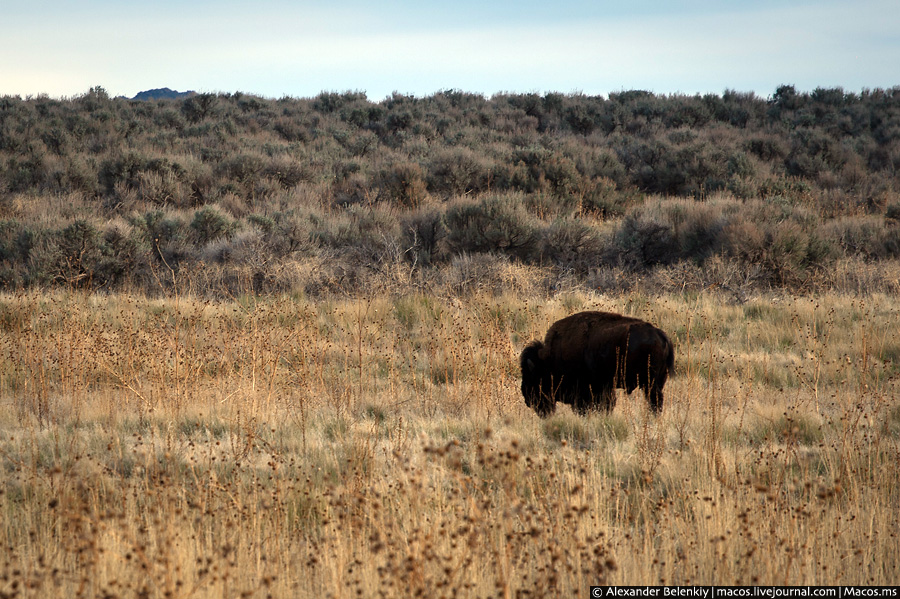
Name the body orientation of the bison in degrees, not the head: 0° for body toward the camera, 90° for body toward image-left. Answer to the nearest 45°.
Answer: approximately 90°
